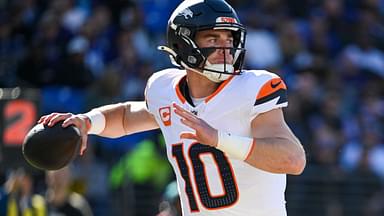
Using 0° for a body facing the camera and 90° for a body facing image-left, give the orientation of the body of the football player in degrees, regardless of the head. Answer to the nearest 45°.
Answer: approximately 0°
